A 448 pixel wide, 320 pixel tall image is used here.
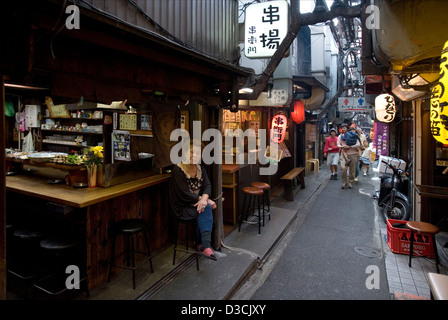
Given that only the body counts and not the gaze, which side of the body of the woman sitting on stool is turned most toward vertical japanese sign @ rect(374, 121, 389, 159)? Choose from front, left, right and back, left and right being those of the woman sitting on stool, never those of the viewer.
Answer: left

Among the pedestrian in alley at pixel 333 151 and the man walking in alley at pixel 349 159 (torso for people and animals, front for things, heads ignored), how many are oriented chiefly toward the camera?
2

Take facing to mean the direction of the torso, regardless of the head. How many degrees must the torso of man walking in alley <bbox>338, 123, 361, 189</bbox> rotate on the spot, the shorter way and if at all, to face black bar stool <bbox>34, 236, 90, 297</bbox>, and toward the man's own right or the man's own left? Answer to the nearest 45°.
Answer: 0° — they already face it

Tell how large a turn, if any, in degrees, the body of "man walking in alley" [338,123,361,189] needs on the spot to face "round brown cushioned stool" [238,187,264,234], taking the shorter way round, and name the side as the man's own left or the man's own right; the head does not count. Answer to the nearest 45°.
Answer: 0° — they already face it

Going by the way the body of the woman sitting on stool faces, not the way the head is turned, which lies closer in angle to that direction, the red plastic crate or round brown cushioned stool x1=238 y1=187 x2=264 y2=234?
the red plastic crate
